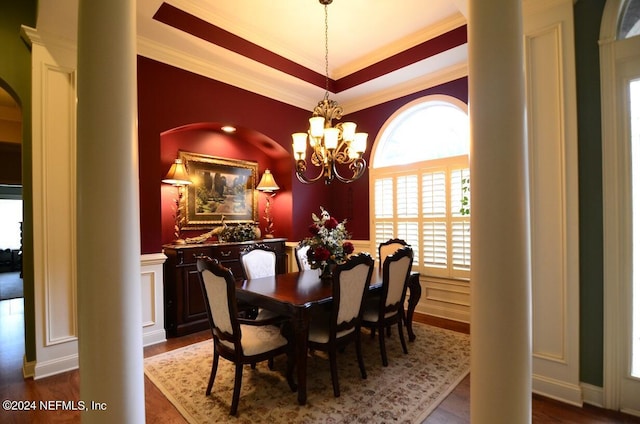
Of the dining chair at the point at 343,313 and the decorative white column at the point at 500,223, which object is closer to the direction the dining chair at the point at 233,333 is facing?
the dining chair

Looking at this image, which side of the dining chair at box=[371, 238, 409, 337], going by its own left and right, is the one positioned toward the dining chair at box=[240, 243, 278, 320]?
front

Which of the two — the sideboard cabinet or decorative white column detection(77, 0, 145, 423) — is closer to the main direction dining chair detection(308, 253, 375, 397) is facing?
the sideboard cabinet

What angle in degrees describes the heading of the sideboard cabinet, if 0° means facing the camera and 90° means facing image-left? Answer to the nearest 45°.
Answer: approximately 315°

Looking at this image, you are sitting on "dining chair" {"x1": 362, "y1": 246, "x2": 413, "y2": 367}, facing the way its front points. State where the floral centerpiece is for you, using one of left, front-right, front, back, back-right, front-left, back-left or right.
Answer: front-left

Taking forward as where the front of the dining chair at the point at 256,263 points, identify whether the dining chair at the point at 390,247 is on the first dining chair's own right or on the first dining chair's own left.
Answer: on the first dining chair's own left

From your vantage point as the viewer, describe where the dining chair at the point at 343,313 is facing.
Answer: facing away from the viewer and to the left of the viewer

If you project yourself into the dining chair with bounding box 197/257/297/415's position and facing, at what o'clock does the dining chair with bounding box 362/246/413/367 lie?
the dining chair with bounding box 362/246/413/367 is roughly at 1 o'clock from the dining chair with bounding box 197/257/297/415.

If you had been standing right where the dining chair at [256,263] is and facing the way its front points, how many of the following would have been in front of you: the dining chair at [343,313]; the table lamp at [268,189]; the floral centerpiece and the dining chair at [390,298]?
3

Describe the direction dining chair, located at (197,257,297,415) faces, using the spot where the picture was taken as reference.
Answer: facing away from the viewer and to the right of the viewer

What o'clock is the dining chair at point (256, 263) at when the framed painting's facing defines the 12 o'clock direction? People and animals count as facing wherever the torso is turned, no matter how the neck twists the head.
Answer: The dining chair is roughly at 1 o'clock from the framed painting.

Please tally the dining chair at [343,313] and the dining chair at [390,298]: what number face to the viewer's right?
0

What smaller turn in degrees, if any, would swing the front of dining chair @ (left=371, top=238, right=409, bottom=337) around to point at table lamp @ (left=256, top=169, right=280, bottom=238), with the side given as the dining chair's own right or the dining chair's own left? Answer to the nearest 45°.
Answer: approximately 45° to the dining chair's own right

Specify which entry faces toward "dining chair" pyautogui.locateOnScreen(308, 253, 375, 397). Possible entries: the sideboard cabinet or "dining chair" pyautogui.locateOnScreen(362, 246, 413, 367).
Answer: the sideboard cabinet
